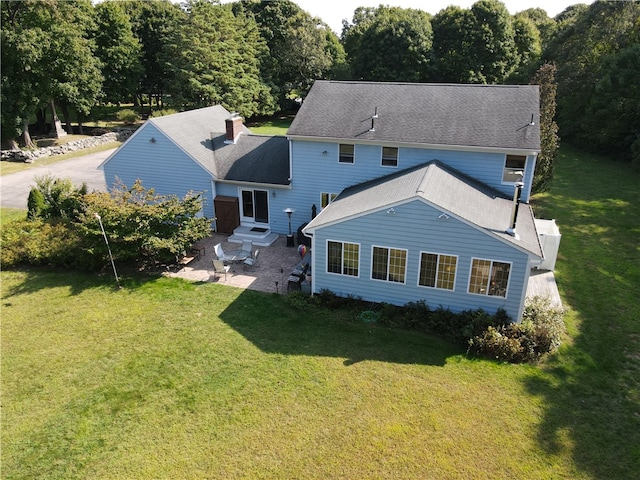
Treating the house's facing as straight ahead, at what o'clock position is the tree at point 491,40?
The tree is roughly at 1 o'clock from the house.

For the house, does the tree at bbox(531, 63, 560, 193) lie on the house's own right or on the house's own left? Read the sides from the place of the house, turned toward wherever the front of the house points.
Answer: on the house's own right

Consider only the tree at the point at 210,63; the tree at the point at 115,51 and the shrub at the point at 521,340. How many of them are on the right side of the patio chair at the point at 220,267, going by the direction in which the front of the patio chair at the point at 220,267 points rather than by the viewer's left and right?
1

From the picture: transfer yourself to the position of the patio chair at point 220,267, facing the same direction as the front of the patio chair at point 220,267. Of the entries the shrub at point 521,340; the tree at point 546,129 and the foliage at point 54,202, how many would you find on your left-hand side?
1

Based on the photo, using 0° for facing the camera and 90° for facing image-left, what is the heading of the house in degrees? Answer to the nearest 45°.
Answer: approximately 180°

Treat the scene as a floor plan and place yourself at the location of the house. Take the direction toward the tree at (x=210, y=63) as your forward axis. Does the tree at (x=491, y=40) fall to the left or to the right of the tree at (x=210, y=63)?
right

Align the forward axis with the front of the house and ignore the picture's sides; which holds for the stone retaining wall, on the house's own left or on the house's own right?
on the house's own left

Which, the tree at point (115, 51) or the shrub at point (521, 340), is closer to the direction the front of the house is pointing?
the tree

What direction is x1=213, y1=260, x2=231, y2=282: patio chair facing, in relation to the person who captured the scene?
facing away from the viewer and to the right of the viewer

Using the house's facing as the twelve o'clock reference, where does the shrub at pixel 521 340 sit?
The shrub is roughly at 5 o'clock from the house.

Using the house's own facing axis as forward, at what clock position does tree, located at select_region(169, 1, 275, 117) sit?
The tree is roughly at 11 o'clock from the house.

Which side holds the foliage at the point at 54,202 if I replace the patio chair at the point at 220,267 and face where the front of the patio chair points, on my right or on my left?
on my left
